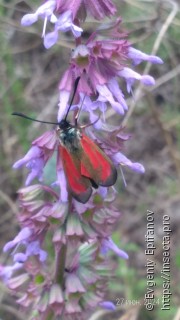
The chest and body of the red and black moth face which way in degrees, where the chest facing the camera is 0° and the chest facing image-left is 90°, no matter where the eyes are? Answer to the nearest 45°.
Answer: approximately 135°
